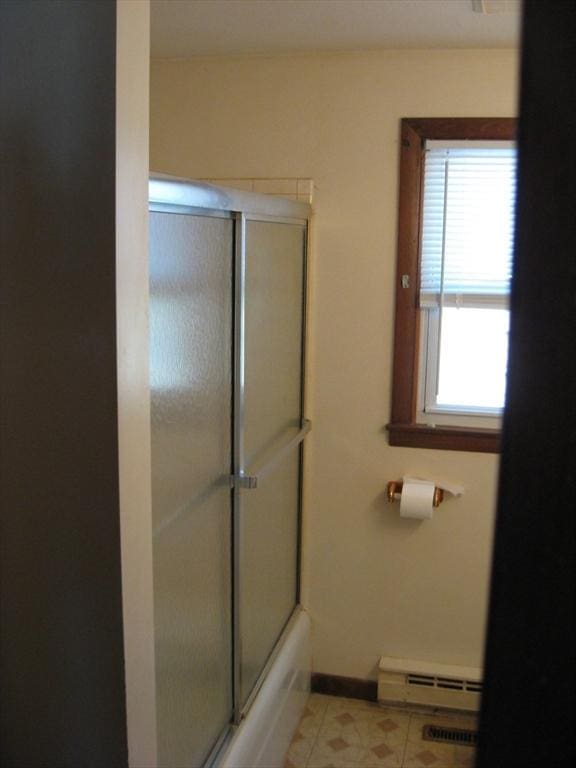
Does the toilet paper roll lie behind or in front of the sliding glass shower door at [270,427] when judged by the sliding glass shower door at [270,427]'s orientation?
in front

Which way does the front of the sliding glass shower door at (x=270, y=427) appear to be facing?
to the viewer's right

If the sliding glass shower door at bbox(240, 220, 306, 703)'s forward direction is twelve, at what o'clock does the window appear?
The window is roughly at 11 o'clock from the sliding glass shower door.

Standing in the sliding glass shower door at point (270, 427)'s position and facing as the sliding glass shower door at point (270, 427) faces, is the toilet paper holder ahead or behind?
ahead
